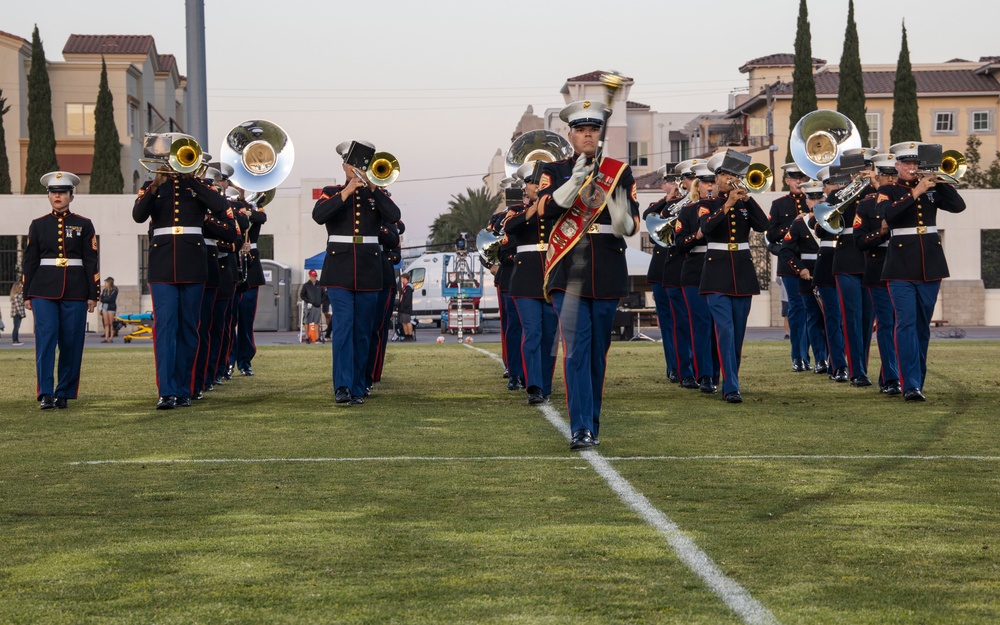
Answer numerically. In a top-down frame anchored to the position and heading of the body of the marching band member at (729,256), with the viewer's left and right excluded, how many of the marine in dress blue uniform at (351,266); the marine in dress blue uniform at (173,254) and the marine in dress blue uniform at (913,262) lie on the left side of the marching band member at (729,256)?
1

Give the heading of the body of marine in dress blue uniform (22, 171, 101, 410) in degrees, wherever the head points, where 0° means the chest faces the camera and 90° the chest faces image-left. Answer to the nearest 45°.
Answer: approximately 0°

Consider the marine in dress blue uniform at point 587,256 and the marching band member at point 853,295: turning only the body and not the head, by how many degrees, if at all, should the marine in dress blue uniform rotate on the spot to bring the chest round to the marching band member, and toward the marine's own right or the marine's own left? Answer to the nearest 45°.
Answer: approximately 135° to the marine's own left

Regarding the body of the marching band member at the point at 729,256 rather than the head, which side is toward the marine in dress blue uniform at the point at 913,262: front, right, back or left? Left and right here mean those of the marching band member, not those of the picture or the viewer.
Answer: left

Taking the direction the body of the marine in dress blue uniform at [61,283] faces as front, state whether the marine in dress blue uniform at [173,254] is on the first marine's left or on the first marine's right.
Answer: on the first marine's left

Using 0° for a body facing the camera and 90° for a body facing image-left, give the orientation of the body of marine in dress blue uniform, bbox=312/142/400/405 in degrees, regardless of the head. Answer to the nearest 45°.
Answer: approximately 0°
